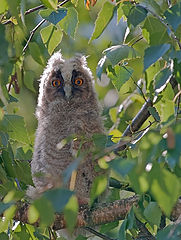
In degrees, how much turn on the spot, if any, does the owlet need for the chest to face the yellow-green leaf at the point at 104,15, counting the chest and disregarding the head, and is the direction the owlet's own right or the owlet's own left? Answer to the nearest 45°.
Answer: approximately 90° to the owlet's own left

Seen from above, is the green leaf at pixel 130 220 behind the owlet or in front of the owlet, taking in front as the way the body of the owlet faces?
in front

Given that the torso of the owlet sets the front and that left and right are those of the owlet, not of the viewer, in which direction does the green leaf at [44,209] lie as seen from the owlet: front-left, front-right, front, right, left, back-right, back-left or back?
front

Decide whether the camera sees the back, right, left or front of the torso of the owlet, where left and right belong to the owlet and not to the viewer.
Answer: front

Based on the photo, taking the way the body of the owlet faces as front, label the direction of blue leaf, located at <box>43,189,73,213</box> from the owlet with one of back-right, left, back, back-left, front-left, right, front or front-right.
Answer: front

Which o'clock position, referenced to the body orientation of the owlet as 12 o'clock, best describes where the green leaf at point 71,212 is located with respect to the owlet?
The green leaf is roughly at 12 o'clock from the owlet.
